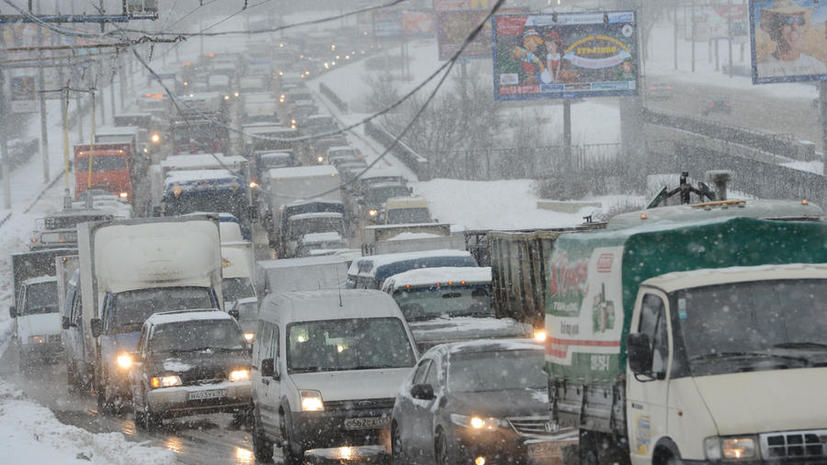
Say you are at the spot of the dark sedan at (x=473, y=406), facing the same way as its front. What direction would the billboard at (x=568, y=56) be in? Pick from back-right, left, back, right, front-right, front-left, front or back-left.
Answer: back-left

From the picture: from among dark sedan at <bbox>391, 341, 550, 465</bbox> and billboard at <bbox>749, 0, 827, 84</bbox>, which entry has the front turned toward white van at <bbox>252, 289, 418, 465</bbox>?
the billboard

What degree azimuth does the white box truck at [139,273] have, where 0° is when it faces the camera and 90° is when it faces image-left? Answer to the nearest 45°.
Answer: approximately 0°

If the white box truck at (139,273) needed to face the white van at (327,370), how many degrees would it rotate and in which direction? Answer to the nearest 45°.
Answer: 0° — it already faces it

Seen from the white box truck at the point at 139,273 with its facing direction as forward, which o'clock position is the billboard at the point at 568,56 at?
The billboard is roughly at 7 o'clock from the white box truck.

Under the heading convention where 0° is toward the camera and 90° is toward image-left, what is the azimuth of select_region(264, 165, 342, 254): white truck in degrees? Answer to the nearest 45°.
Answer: approximately 0°

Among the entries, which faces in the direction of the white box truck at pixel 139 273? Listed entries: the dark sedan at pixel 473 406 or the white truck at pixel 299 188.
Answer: the white truck

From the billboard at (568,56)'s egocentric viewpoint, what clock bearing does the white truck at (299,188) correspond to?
The white truck is roughly at 2 o'clock from the billboard.

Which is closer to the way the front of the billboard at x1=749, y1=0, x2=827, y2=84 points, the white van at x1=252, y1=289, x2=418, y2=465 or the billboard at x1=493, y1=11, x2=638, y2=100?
the white van

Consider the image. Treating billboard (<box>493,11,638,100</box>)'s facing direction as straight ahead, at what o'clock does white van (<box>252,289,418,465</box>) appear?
The white van is roughly at 12 o'clock from the billboard.

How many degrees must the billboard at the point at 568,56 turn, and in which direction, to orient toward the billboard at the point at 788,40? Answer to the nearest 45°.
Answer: approximately 90° to its left
